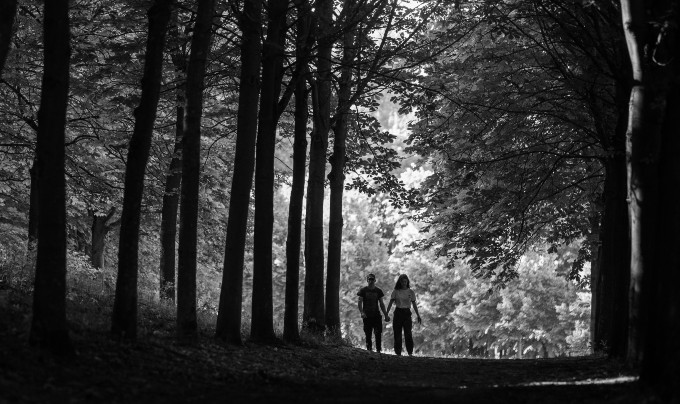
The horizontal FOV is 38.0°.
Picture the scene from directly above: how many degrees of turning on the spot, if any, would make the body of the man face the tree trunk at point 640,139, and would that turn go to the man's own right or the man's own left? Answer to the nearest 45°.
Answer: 0° — they already face it

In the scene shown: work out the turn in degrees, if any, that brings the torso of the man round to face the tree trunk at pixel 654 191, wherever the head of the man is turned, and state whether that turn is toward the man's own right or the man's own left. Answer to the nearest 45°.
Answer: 0° — they already face it

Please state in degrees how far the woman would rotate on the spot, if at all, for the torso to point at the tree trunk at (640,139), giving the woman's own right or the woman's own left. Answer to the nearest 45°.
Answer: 0° — they already face it

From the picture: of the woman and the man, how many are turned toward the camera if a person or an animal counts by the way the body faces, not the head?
2

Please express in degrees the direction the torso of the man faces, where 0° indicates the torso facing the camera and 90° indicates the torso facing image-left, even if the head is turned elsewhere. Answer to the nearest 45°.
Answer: approximately 0°

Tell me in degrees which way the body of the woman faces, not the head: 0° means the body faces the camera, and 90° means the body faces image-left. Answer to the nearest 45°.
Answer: approximately 0°

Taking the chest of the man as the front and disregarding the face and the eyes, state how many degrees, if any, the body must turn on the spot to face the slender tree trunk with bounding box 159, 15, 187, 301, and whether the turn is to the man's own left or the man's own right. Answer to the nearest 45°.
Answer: approximately 90° to the man's own right

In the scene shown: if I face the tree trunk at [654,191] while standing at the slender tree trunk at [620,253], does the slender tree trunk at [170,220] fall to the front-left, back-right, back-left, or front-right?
back-right
